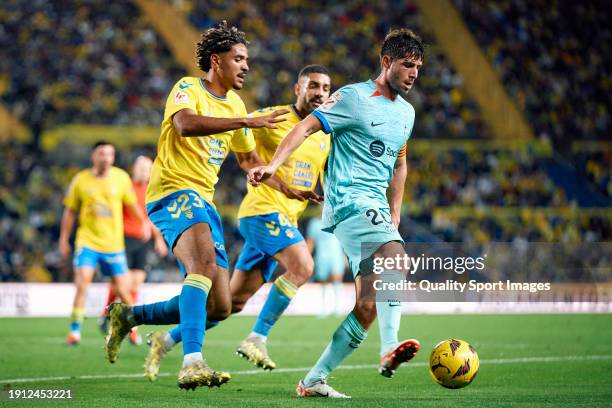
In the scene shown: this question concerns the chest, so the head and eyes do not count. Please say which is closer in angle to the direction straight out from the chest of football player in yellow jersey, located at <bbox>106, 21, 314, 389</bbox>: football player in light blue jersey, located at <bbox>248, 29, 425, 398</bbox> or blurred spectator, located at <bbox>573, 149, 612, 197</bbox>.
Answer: the football player in light blue jersey

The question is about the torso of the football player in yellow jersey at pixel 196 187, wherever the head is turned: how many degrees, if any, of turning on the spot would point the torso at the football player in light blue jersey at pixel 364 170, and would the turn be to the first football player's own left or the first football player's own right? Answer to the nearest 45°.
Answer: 0° — they already face them

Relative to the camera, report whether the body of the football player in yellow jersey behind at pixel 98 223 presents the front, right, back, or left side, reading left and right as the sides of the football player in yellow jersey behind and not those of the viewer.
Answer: front

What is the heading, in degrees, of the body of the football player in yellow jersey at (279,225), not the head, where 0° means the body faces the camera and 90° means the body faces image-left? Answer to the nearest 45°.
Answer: approximately 315°

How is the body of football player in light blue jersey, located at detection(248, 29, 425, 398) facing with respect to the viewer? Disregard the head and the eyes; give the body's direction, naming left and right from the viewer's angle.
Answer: facing the viewer and to the right of the viewer

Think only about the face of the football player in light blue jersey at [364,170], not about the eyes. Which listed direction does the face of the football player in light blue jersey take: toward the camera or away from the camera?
toward the camera

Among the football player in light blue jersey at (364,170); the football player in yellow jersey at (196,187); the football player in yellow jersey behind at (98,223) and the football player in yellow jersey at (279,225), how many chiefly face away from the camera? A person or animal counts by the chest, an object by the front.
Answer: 0

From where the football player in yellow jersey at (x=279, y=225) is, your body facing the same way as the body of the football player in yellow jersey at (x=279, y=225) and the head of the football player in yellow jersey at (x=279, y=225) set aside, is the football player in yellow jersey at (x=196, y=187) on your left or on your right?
on your right

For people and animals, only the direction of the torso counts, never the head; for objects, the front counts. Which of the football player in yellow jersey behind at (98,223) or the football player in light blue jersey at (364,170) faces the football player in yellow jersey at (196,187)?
the football player in yellow jersey behind

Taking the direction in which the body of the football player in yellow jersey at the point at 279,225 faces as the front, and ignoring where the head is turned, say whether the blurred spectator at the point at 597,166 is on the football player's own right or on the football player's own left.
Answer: on the football player's own left

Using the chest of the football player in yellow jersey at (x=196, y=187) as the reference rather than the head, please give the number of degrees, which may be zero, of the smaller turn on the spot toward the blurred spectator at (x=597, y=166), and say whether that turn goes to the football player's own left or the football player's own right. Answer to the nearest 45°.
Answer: approximately 90° to the football player's own left
